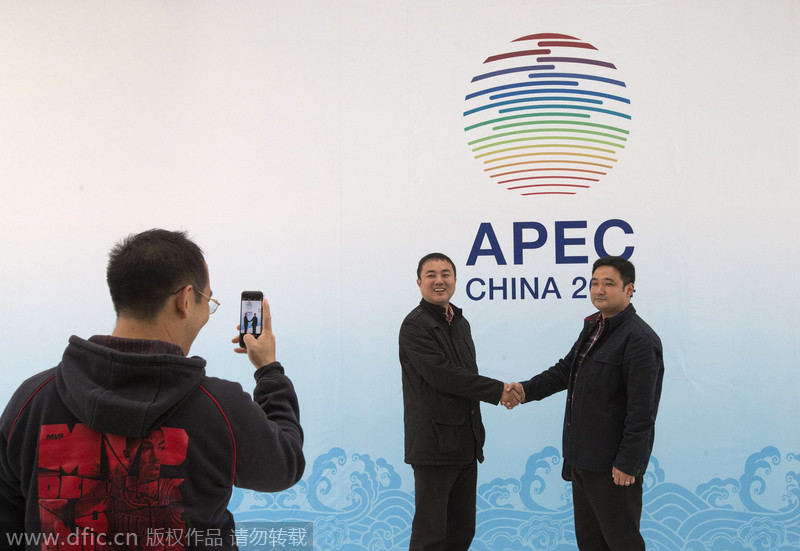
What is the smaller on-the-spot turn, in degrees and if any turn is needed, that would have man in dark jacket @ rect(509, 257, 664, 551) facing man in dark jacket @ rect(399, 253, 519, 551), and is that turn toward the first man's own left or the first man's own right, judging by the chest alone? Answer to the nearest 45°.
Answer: approximately 45° to the first man's own right

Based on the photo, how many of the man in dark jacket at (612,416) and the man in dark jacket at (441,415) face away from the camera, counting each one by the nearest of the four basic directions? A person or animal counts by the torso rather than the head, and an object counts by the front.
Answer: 0

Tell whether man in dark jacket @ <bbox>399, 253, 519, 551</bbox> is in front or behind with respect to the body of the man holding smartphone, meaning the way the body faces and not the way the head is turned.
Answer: in front

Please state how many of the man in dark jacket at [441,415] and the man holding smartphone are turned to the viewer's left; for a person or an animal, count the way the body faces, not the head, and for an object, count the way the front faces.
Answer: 0

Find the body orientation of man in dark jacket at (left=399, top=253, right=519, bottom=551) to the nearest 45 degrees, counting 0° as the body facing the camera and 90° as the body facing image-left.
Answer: approximately 315°

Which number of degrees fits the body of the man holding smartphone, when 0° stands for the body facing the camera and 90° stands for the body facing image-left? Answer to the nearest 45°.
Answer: approximately 225°

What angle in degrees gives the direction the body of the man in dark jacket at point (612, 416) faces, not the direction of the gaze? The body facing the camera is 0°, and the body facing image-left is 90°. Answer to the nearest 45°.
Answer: approximately 45°

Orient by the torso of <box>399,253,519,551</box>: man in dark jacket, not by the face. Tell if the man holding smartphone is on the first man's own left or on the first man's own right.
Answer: on the first man's own right

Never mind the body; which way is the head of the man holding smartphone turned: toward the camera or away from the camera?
away from the camera

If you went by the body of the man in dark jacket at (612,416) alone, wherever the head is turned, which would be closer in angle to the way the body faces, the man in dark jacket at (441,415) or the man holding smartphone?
the man holding smartphone

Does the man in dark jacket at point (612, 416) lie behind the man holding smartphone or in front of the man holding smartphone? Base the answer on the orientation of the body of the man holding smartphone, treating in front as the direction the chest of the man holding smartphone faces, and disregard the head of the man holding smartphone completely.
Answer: in front
